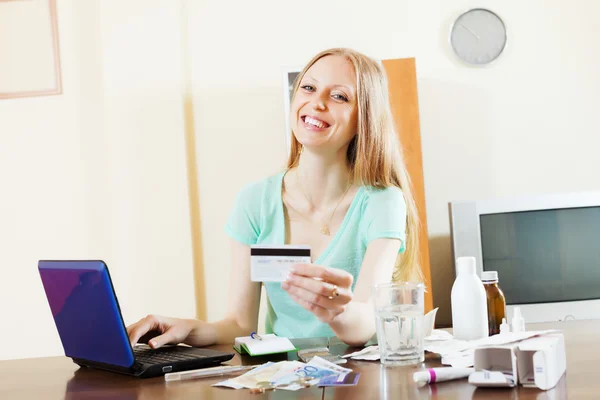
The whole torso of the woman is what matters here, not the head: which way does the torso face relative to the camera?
toward the camera

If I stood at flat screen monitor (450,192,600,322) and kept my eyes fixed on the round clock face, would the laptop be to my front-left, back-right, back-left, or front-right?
back-left

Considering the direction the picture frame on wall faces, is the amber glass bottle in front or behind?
in front

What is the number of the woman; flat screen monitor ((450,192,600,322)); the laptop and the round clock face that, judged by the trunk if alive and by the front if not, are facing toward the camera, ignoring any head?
3

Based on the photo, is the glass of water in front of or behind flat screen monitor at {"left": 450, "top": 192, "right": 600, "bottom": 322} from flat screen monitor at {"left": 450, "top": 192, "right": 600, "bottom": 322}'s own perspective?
in front

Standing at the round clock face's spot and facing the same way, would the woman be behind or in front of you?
in front

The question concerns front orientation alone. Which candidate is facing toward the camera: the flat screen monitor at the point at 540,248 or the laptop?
the flat screen monitor

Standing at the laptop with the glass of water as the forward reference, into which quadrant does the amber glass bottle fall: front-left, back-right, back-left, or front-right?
front-left

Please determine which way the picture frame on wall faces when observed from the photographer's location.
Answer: facing the viewer

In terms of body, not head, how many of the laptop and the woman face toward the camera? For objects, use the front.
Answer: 1

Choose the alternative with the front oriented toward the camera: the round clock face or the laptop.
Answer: the round clock face

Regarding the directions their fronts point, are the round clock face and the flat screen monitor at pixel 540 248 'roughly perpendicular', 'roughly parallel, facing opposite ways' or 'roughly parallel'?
roughly parallel

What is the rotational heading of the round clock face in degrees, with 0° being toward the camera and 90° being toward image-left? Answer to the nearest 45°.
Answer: approximately 0°

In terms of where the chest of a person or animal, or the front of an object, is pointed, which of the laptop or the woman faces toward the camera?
the woman

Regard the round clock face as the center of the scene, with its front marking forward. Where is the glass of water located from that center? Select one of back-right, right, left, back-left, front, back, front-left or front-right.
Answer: front

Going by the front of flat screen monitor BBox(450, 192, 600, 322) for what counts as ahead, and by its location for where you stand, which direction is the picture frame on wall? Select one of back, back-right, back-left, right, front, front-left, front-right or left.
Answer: right

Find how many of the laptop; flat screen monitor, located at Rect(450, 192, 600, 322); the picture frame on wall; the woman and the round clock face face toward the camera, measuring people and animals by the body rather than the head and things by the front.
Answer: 4

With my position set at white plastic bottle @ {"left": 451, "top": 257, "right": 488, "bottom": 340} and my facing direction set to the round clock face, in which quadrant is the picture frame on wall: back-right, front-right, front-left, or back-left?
front-left
